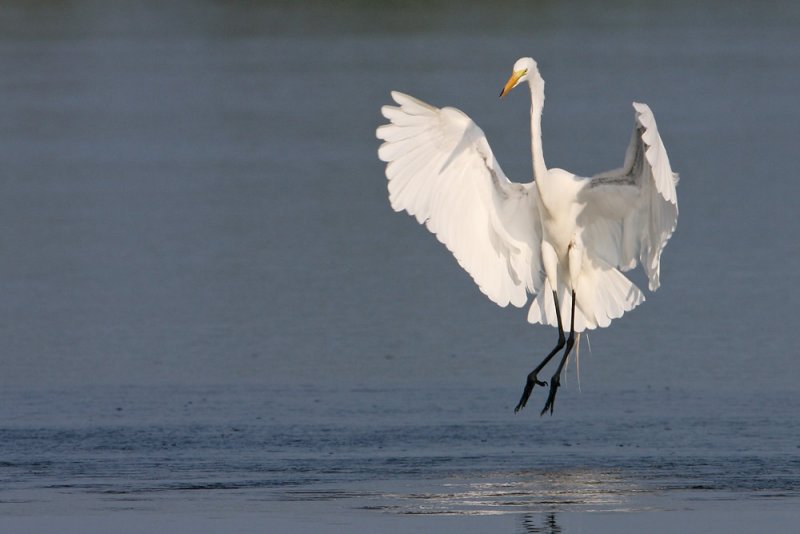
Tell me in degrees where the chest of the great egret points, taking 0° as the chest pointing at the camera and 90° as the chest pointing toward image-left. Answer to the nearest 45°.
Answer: approximately 45°
